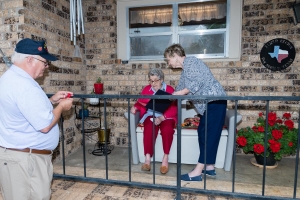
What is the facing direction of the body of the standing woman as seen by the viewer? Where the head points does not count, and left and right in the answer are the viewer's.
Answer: facing to the left of the viewer

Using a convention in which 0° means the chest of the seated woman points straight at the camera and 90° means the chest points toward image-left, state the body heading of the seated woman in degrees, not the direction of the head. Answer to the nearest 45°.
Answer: approximately 0°

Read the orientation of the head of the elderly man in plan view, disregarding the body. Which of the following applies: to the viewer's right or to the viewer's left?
to the viewer's right

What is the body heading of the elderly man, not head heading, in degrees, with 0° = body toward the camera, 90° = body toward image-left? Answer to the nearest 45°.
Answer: approximately 270°

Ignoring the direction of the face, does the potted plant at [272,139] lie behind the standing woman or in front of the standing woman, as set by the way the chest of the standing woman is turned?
behind

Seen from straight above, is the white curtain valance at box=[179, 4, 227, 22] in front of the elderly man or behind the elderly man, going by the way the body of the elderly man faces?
in front

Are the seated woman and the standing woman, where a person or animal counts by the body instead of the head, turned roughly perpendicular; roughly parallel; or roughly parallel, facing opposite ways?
roughly perpendicular
